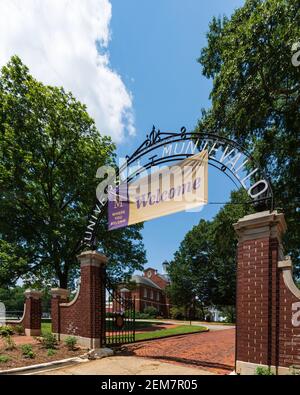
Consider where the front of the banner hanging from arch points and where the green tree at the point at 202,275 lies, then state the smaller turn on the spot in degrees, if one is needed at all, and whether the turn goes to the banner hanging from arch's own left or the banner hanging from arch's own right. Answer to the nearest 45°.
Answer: approximately 135° to the banner hanging from arch's own right

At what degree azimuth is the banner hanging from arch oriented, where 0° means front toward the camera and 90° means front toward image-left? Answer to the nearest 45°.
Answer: approximately 45°

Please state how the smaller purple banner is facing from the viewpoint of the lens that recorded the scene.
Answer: facing the viewer and to the left of the viewer

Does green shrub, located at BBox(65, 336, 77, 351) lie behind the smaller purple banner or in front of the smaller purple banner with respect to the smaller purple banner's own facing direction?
in front
